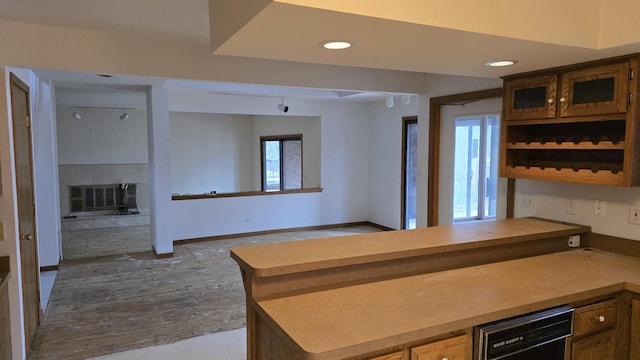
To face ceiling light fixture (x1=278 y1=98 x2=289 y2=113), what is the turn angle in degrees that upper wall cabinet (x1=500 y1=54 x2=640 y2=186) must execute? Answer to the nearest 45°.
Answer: approximately 90° to its right

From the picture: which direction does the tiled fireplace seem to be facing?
toward the camera

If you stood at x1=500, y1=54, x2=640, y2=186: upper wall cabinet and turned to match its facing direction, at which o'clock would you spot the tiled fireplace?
The tiled fireplace is roughly at 2 o'clock from the upper wall cabinet.

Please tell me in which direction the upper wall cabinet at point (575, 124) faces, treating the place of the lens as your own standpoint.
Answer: facing the viewer and to the left of the viewer

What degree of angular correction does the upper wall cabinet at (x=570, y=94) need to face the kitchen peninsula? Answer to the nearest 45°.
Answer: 0° — it already faces it

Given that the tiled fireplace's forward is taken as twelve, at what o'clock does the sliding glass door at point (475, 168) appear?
The sliding glass door is roughly at 11 o'clock from the tiled fireplace.

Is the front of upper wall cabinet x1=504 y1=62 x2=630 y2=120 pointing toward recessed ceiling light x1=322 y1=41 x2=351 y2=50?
yes

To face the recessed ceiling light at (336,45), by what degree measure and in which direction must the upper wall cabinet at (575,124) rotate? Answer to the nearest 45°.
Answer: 0° — it already faces it

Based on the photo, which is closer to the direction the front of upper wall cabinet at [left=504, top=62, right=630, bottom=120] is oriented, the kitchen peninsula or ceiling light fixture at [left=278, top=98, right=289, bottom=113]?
the kitchen peninsula

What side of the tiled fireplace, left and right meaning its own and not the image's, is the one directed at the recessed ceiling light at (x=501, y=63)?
front

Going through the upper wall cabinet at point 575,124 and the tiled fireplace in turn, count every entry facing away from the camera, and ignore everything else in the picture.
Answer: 0

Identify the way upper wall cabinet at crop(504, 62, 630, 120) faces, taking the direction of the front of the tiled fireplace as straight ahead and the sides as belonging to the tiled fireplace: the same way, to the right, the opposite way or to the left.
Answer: to the right

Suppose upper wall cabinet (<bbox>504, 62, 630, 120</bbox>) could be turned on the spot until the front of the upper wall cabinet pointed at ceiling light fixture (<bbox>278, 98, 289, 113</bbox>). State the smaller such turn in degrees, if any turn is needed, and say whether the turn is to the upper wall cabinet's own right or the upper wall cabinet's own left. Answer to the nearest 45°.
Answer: approximately 90° to the upper wall cabinet's own right

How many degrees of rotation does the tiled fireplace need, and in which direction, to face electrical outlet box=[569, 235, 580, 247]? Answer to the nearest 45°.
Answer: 0° — it already faces it
